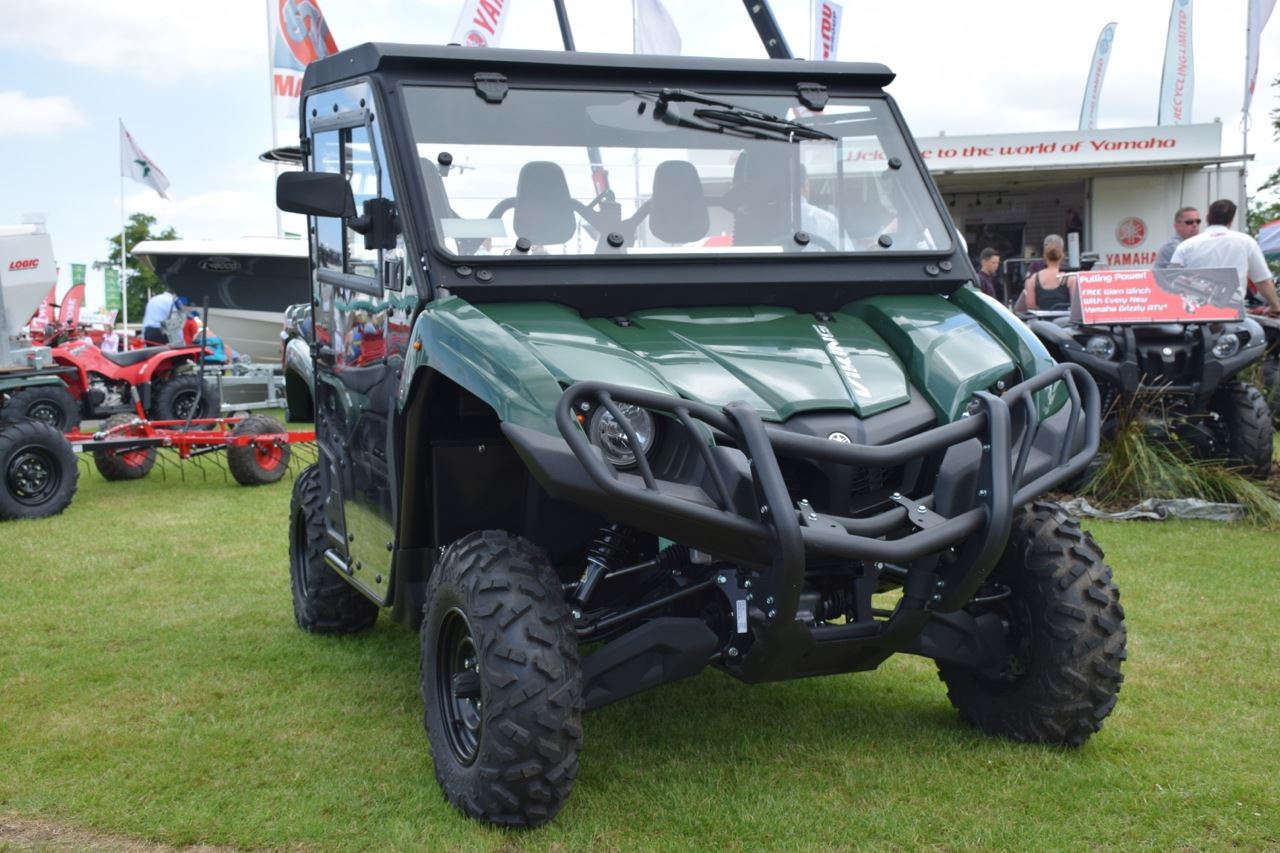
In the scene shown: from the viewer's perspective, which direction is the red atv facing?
to the viewer's left

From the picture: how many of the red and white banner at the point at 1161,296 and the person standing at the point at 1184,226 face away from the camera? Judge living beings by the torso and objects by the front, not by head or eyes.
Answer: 0

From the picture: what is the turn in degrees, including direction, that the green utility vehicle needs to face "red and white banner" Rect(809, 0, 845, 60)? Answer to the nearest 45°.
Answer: approximately 135° to its left

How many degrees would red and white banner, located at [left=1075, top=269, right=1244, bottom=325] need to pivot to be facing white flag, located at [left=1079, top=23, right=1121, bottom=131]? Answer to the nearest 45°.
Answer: approximately 180°

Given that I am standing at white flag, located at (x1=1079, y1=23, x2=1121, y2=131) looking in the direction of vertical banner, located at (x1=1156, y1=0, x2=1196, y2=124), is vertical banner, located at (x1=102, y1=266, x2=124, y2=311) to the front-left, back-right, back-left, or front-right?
back-right

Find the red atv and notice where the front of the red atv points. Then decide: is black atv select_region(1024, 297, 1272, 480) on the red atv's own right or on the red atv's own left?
on the red atv's own left

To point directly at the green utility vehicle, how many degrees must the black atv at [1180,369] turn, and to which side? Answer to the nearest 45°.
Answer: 0° — it already faces it

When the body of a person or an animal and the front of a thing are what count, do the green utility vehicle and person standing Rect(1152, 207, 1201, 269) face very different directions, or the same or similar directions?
same or similar directions

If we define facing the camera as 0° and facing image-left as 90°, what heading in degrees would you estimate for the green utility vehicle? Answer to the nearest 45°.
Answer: approximately 315°

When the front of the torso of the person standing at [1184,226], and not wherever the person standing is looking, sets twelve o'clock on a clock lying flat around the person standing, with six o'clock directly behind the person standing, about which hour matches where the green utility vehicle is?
The green utility vehicle is roughly at 2 o'clock from the person standing.

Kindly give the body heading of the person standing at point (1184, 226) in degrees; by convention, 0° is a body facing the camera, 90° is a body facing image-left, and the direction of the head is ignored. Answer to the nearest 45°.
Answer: approximately 315°

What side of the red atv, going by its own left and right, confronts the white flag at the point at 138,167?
right

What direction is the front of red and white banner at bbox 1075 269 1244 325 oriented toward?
toward the camera
